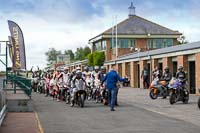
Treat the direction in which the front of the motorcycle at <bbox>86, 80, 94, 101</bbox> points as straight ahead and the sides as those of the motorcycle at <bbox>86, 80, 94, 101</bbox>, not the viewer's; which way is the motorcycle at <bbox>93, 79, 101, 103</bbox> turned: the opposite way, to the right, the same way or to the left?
the same way

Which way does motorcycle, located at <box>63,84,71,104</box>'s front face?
toward the camera

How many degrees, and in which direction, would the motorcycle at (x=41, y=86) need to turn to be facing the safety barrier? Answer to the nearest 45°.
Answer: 0° — it already faces it

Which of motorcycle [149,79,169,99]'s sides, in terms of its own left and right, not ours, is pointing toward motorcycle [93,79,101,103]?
front

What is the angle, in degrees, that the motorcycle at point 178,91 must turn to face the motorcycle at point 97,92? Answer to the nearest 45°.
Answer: approximately 45° to its right

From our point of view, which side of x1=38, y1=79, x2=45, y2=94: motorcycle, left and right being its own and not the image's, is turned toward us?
front

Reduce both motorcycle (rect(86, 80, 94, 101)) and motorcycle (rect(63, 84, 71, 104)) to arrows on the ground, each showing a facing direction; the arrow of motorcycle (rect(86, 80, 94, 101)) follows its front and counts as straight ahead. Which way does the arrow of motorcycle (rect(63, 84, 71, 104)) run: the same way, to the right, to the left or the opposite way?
the same way

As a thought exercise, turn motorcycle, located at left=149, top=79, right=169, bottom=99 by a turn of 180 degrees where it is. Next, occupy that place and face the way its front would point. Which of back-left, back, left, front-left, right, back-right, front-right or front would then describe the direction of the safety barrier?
back

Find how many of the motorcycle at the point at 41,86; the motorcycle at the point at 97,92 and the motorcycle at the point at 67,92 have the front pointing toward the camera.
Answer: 3

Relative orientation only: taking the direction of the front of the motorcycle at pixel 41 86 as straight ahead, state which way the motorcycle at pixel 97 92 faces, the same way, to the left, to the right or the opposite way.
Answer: the same way

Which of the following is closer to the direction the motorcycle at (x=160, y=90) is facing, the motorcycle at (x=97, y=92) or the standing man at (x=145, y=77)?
the motorcycle

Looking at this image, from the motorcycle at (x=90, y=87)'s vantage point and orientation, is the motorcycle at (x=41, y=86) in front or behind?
behind

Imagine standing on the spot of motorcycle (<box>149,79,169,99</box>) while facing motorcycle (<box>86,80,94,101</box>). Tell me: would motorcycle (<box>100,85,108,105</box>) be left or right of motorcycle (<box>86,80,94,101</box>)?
left
